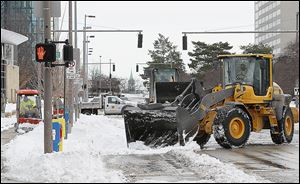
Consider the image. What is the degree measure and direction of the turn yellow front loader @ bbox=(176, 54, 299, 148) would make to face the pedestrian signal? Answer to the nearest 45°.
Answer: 0° — it already faces it

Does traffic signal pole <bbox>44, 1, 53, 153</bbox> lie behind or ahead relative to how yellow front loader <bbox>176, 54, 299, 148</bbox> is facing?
ahead

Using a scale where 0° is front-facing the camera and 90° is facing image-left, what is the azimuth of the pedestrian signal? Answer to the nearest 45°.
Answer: approximately 0°

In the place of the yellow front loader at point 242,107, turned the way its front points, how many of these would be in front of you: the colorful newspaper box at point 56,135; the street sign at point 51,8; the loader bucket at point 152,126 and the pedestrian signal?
4

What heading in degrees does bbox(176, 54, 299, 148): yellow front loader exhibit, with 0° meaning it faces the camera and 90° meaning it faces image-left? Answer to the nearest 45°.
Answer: approximately 45°

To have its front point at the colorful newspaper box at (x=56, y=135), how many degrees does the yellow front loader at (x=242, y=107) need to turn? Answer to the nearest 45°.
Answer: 0° — it already faces it
